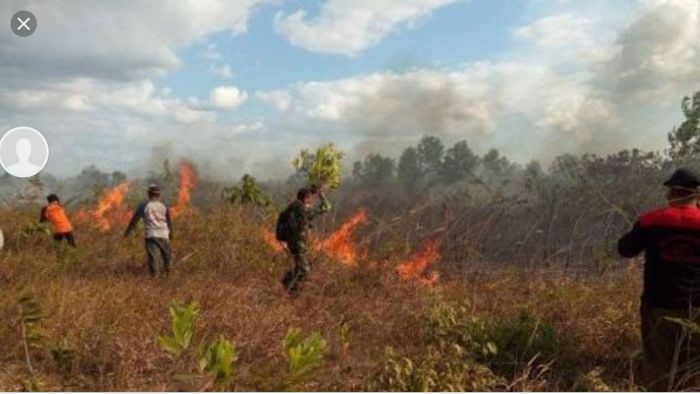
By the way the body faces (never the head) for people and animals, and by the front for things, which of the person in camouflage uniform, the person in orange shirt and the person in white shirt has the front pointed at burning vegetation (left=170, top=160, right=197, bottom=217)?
the person in white shirt

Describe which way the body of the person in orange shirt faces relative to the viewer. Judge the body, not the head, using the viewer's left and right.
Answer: facing away from the viewer and to the left of the viewer

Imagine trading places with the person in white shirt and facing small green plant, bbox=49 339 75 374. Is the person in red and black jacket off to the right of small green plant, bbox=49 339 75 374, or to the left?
left

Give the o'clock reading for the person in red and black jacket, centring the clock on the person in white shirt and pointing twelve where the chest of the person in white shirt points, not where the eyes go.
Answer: The person in red and black jacket is roughly at 5 o'clock from the person in white shirt.

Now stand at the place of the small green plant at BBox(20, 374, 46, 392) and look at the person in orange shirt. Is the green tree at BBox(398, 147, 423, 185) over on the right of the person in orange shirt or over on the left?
right

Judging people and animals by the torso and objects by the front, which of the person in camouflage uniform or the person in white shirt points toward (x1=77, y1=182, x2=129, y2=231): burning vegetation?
the person in white shirt

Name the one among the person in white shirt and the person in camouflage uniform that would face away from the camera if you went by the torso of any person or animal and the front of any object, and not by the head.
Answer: the person in white shirt

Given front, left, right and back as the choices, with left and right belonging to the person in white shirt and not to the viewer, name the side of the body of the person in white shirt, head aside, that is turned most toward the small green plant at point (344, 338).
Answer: back

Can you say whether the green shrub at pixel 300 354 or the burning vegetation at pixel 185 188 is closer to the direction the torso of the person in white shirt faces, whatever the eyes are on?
the burning vegetation

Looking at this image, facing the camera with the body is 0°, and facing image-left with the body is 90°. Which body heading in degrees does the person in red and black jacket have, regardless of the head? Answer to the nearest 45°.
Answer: approximately 180°

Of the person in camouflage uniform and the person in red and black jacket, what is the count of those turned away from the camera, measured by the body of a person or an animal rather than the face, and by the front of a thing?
1

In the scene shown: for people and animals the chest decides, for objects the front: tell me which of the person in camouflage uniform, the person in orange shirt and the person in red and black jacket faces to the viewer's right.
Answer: the person in camouflage uniform
